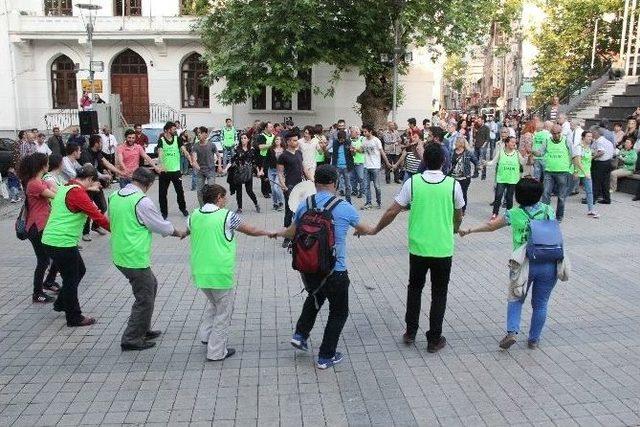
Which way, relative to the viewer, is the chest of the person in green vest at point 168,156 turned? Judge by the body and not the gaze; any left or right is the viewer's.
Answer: facing the viewer

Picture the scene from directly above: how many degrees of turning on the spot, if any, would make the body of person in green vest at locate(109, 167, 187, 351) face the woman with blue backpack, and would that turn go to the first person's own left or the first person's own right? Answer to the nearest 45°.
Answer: approximately 45° to the first person's own right

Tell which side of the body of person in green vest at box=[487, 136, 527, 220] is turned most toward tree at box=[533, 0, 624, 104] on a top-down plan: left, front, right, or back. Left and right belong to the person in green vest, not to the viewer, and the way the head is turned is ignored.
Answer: back

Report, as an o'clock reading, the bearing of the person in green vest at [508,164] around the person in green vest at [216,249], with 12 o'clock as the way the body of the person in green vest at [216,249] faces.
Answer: the person in green vest at [508,164] is roughly at 12 o'clock from the person in green vest at [216,249].

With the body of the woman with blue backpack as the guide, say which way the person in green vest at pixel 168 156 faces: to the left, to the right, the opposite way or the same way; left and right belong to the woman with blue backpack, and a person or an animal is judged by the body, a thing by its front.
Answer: the opposite way

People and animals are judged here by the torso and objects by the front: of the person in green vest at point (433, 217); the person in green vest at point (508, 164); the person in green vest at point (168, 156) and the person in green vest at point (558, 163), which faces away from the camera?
the person in green vest at point (433, 217)

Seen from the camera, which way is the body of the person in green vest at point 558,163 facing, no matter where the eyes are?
toward the camera

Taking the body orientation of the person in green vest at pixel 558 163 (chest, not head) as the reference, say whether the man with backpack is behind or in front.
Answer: in front

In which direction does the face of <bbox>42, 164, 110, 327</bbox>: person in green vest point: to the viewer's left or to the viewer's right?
to the viewer's right

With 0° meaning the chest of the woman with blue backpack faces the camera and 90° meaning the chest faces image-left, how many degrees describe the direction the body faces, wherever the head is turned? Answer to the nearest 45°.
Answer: approximately 135°

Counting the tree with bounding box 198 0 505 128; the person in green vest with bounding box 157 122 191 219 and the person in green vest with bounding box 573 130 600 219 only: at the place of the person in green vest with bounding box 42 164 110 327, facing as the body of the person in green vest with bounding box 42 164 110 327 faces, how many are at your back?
0

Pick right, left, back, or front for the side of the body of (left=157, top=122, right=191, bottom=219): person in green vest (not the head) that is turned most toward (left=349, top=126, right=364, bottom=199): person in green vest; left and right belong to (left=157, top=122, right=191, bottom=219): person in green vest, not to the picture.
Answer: left

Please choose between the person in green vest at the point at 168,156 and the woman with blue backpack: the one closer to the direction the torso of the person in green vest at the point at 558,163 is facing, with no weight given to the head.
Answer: the woman with blue backpack

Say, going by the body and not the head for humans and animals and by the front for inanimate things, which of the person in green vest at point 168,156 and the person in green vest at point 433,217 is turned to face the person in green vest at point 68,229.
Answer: the person in green vest at point 168,156

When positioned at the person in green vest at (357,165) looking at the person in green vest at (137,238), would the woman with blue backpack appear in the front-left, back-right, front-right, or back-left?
front-left

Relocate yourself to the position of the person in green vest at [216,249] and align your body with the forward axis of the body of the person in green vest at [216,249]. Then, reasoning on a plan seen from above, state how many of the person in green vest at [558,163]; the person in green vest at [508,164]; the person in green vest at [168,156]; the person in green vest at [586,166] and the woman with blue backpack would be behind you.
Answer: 0

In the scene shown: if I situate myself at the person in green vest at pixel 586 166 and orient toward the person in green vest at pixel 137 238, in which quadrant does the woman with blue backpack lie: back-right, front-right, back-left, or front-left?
front-left
